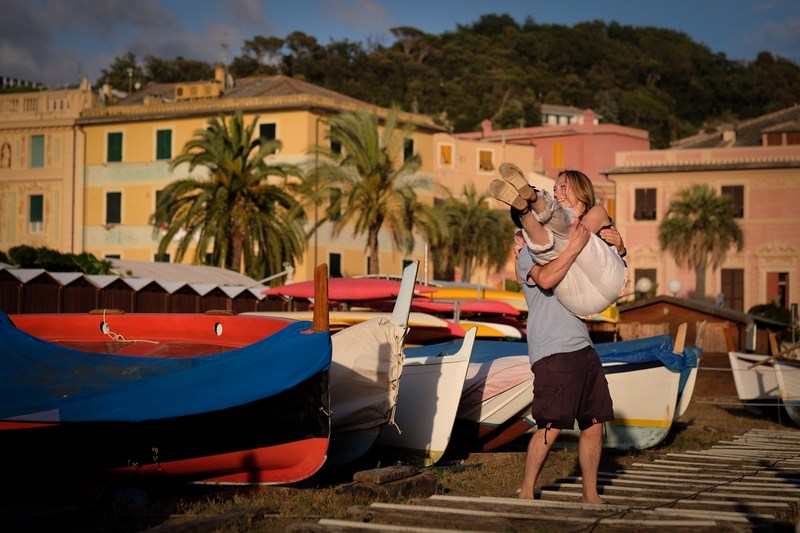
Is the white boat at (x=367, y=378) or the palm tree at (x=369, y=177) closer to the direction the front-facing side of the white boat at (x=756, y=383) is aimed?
the white boat

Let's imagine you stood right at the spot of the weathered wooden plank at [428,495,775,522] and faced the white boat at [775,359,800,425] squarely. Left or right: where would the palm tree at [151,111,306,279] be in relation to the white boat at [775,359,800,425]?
left

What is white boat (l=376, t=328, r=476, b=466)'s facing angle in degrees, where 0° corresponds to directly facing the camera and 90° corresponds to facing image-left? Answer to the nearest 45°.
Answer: approximately 315°

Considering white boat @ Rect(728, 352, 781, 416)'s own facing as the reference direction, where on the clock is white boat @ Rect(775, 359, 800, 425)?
white boat @ Rect(775, 359, 800, 425) is roughly at 10 o'clock from white boat @ Rect(728, 352, 781, 416).

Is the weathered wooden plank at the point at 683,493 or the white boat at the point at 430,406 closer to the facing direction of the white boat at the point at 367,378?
the weathered wooden plank

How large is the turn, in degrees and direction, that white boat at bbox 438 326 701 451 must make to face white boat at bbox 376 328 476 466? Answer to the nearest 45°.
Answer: approximately 90° to its right
